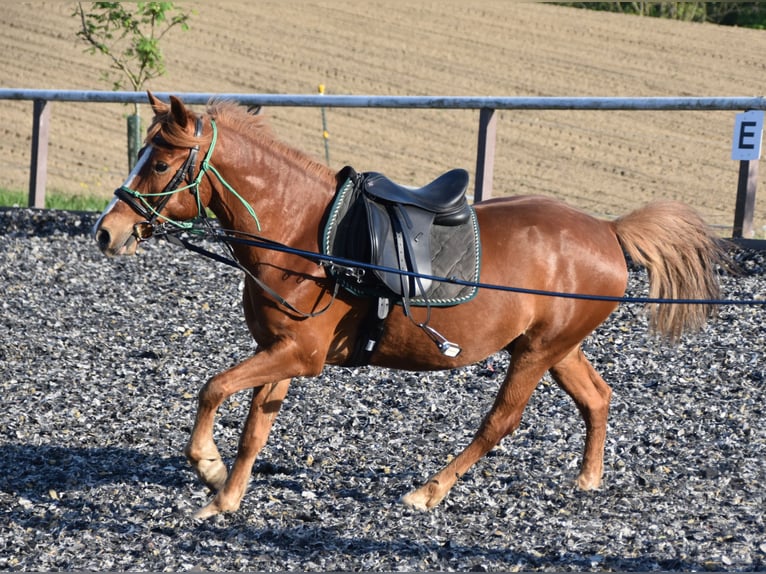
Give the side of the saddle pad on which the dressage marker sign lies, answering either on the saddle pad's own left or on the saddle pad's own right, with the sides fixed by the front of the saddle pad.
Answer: on the saddle pad's own right

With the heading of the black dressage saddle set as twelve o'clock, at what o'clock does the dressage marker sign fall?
The dressage marker sign is roughly at 4 o'clock from the black dressage saddle.

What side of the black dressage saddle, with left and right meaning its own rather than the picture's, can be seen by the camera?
left

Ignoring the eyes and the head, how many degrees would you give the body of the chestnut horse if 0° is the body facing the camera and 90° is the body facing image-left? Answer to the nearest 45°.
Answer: approximately 90°

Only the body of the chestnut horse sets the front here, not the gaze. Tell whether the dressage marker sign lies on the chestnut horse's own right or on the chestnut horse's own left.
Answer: on the chestnut horse's own right

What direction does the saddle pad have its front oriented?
to the viewer's left
